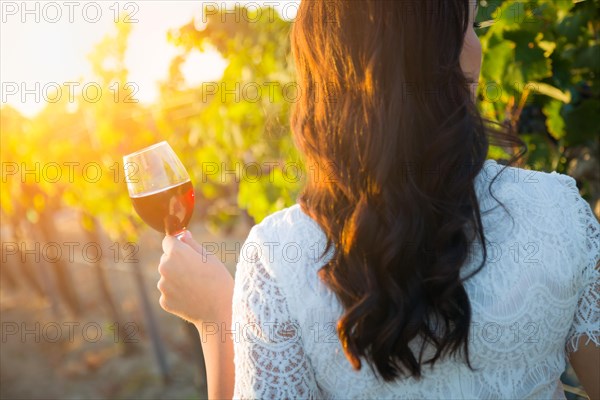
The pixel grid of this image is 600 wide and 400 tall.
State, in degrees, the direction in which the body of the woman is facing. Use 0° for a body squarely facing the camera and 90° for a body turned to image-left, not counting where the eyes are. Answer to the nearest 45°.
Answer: approximately 180°
